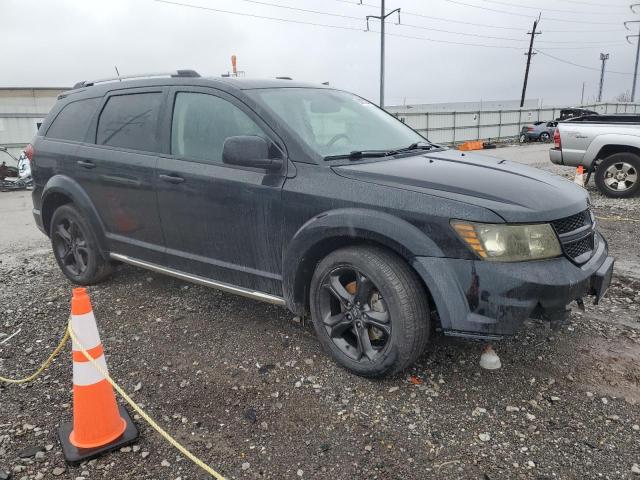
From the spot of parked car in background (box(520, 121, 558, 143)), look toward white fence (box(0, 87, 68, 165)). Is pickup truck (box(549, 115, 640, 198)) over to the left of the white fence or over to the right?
left

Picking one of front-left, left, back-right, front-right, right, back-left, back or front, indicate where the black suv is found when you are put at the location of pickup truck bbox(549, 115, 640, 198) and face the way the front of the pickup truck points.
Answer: right

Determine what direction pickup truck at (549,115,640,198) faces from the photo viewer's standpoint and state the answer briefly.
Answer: facing to the right of the viewer

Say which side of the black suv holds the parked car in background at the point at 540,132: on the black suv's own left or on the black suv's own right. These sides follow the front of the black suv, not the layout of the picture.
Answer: on the black suv's own left

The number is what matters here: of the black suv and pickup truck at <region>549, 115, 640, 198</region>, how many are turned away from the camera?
0

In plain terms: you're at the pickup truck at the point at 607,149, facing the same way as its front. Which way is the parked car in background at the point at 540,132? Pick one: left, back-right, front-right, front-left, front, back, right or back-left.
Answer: left

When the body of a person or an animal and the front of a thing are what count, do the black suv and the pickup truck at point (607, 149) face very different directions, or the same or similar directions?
same or similar directions

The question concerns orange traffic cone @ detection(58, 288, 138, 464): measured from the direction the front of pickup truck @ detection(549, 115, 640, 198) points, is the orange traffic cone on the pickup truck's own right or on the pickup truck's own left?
on the pickup truck's own right

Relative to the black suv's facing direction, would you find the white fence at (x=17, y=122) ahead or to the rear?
to the rear

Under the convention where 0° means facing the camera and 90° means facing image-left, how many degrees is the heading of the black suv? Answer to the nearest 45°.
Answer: approximately 315°

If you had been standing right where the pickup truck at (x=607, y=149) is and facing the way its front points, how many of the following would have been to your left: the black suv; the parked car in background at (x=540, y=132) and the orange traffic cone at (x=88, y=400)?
1

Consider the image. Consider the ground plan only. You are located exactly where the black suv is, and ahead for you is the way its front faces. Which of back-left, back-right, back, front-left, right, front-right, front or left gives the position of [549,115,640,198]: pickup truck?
left
